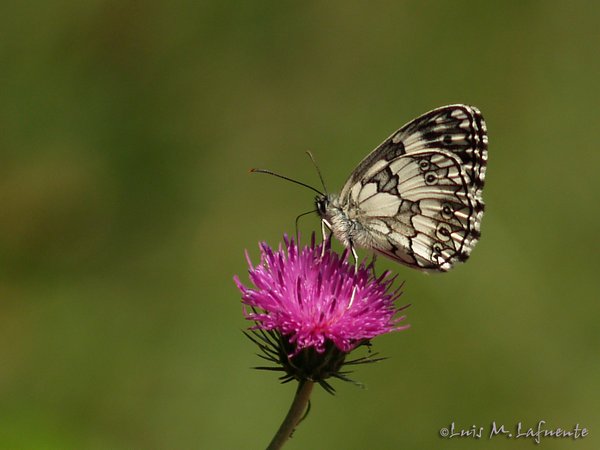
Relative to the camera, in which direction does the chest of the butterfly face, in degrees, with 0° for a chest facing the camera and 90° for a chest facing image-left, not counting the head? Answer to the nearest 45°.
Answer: approximately 90°
